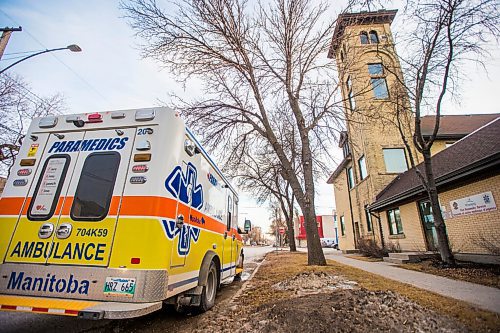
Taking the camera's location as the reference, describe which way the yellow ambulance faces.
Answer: facing away from the viewer and to the right of the viewer

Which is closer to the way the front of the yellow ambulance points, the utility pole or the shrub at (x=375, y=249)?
the shrub

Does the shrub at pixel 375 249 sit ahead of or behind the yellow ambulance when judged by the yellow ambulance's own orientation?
ahead

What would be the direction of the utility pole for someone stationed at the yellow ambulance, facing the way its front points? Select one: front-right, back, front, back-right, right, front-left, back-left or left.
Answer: left

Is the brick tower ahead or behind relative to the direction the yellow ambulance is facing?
ahead
